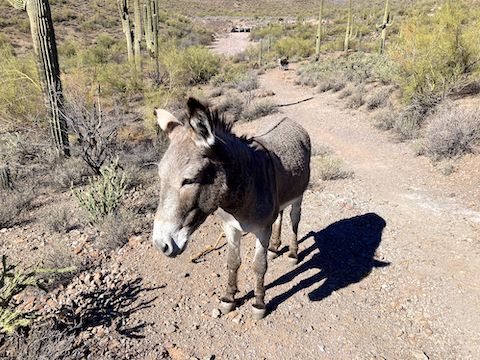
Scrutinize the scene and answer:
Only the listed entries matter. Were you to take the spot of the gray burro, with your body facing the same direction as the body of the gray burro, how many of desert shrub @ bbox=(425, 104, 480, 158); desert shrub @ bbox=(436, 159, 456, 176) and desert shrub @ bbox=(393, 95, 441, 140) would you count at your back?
3

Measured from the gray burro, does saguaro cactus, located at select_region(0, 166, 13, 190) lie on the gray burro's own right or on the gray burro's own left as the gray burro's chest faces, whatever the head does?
on the gray burro's own right

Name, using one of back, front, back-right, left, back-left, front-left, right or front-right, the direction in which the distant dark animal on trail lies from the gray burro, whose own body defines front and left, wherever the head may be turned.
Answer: back-right

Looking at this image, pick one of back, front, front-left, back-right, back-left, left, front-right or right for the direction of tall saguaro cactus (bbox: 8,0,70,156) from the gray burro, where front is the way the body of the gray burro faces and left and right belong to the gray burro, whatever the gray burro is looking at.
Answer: right

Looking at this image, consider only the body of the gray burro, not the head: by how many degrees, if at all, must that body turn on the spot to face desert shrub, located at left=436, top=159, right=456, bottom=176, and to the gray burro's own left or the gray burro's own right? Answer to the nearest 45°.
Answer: approximately 180°

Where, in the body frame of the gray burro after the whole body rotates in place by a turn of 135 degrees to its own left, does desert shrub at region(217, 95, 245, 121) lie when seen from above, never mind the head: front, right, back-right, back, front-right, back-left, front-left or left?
left

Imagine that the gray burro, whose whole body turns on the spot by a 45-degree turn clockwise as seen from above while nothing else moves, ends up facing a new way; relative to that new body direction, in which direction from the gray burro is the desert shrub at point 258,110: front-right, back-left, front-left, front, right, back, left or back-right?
right

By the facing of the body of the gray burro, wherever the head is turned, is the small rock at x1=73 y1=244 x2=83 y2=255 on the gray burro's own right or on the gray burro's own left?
on the gray burro's own right

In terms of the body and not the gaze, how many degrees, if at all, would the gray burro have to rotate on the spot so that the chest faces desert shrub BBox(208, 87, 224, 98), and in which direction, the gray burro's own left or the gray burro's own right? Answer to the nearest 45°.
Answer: approximately 135° to the gray burro's own right

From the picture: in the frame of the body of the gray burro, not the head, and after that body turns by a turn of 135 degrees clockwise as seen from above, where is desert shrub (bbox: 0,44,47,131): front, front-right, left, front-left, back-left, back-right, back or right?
front-left

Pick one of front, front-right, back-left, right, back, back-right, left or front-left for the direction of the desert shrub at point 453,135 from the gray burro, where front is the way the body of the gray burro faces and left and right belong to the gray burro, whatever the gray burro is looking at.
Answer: back

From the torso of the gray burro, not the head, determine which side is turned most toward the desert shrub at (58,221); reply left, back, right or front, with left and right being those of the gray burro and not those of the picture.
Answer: right

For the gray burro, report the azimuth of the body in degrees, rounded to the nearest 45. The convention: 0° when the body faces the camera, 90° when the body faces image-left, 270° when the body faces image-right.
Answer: approximately 45°

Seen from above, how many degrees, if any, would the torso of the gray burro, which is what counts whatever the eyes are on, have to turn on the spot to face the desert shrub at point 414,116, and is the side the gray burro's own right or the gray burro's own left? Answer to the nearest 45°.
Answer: approximately 180°

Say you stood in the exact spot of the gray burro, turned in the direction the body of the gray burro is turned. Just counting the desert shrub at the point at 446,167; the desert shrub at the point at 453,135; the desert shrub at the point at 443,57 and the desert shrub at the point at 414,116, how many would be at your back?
4

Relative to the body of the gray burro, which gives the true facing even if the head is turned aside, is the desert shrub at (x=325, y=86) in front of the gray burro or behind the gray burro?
behind

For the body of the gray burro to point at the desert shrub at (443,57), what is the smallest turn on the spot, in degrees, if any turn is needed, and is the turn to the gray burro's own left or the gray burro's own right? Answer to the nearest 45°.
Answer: approximately 180°
